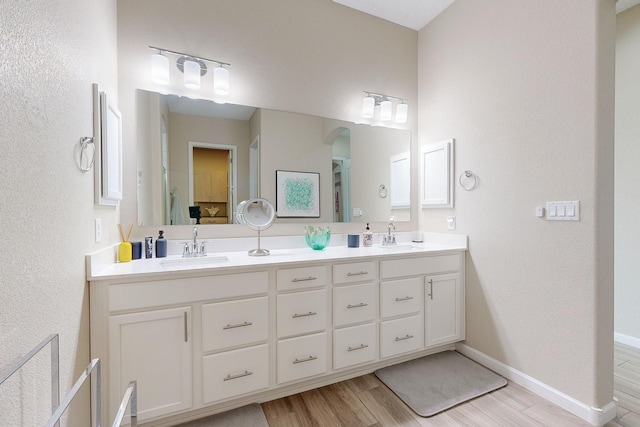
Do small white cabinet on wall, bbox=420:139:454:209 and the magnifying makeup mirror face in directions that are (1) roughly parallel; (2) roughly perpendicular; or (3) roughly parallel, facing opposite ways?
roughly perpendicular

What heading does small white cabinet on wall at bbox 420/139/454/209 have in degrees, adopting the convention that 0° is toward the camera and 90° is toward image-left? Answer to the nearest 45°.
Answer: approximately 45°

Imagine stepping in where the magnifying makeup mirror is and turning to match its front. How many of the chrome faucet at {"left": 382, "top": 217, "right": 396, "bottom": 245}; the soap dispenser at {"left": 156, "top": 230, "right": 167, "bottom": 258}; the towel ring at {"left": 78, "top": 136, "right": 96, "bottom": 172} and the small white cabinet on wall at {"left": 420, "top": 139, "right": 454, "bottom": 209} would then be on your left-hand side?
2

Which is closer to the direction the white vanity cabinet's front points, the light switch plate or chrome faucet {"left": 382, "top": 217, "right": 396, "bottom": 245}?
the light switch plate

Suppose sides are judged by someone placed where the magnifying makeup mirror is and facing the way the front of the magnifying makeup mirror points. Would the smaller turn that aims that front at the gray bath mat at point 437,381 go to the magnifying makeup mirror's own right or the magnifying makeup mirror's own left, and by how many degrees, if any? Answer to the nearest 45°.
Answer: approximately 90° to the magnifying makeup mirror's own left

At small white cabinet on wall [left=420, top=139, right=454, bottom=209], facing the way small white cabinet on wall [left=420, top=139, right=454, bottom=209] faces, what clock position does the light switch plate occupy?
The light switch plate is roughly at 9 o'clock from the small white cabinet on wall.

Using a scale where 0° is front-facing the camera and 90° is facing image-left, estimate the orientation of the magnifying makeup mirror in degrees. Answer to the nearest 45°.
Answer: approximately 0°
